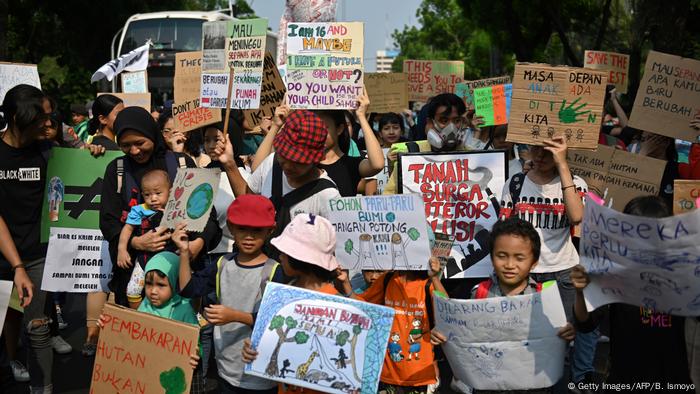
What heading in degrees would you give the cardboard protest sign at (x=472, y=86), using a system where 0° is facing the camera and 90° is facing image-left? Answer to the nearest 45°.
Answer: approximately 0°

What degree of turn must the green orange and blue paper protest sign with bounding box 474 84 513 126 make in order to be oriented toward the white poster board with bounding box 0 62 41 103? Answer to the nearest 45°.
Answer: approximately 45° to its right

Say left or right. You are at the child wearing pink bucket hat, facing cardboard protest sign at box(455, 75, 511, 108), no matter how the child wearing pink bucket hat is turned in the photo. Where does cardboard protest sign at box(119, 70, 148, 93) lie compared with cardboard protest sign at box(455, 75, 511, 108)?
left

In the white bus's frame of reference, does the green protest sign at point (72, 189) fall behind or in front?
in front

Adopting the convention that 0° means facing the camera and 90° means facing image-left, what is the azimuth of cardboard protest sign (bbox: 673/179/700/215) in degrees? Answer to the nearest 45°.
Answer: approximately 0°

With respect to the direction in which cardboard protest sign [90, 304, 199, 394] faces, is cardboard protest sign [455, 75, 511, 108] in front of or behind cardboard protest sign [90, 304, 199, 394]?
behind

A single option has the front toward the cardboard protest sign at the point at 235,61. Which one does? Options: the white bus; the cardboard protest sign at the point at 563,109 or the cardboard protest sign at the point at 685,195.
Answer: the white bus

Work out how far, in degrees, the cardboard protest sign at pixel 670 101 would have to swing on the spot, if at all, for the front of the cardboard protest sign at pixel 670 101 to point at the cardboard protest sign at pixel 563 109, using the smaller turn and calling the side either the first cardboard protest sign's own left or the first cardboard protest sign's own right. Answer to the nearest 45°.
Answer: approximately 45° to the first cardboard protest sign's own right

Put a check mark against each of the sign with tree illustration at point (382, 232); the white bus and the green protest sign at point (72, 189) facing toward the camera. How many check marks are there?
3
